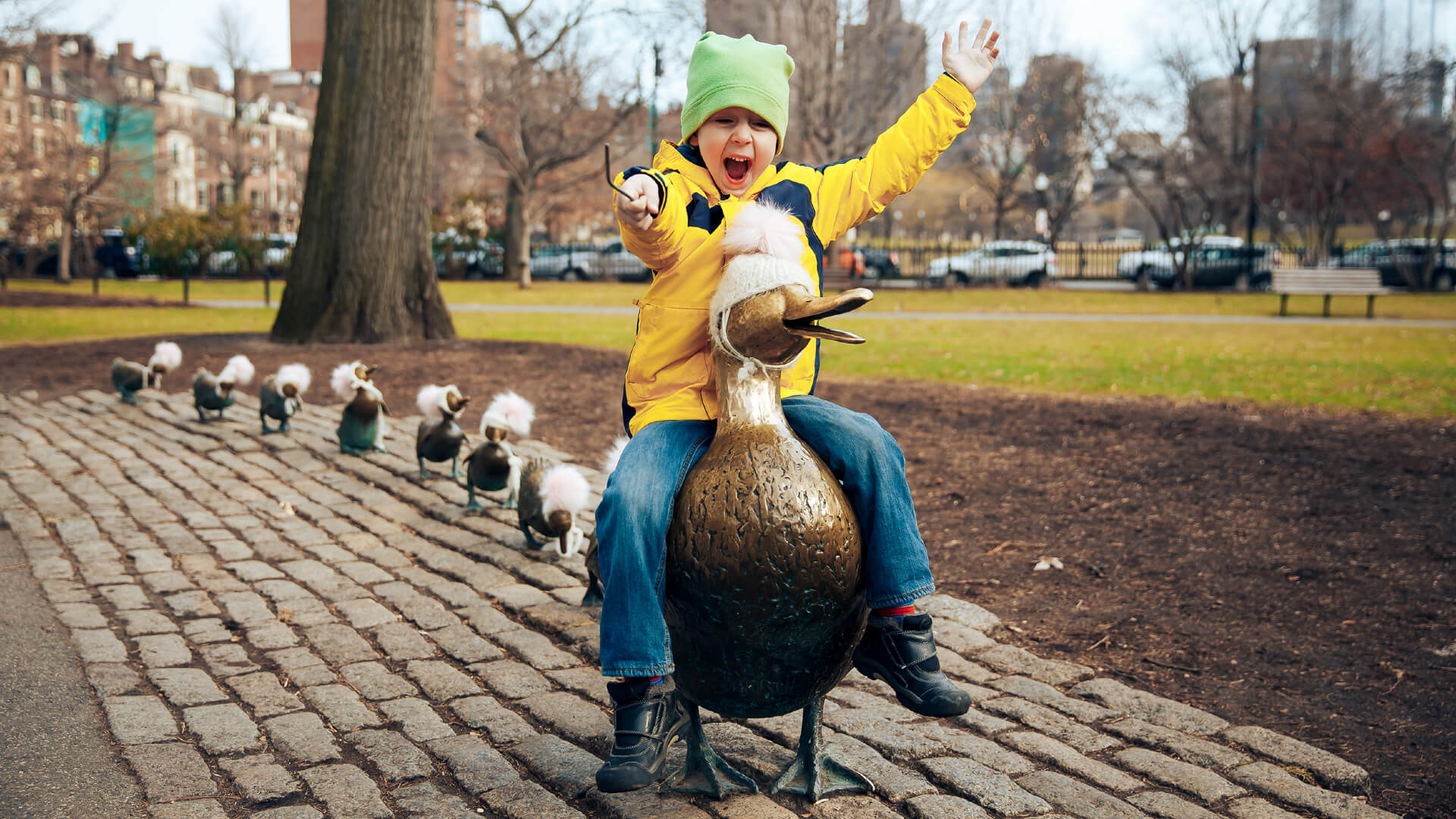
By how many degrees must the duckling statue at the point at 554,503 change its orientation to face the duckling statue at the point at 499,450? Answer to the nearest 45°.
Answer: approximately 135° to its left

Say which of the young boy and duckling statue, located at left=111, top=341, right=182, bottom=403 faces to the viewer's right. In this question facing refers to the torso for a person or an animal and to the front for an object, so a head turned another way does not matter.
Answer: the duckling statue

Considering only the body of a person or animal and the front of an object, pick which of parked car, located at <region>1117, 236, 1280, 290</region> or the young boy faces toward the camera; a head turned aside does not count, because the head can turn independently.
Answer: the young boy

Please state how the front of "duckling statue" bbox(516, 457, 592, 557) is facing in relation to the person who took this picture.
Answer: facing the viewer and to the right of the viewer

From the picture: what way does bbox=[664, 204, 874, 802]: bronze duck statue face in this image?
toward the camera

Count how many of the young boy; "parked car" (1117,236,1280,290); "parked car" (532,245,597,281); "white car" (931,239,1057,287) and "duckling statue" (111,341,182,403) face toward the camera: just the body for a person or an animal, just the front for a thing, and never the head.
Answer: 1

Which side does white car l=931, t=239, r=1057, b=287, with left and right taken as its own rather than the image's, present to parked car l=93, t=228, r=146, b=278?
front

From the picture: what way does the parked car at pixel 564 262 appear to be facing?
to the viewer's left

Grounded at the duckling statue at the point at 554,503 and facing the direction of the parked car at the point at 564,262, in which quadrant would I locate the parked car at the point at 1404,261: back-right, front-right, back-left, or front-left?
front-right

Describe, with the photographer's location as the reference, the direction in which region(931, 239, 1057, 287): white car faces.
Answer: facing to the left of the viewer

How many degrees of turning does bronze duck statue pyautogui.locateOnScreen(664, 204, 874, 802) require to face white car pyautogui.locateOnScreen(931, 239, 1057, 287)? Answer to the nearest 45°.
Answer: approximately 180°

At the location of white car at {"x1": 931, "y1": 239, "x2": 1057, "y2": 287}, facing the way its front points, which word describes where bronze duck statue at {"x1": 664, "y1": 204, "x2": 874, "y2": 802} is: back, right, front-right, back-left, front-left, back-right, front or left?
left

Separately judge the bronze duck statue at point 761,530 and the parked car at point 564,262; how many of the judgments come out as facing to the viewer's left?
1

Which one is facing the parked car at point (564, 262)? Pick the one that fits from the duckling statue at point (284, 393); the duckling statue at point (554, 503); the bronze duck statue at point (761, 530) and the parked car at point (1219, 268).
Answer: the parked car at point (1219, 268)

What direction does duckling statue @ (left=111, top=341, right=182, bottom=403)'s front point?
to the viewer's right

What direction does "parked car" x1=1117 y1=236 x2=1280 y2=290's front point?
to the viewer's left

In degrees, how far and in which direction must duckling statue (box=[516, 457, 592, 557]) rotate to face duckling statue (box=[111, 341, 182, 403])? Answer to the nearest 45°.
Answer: approximately 180°

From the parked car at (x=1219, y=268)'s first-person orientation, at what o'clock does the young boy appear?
The young boy is roughly at 9 o'clock from the parked car.

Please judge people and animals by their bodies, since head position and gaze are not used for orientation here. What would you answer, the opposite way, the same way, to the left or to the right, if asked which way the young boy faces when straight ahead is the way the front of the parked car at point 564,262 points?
to the left

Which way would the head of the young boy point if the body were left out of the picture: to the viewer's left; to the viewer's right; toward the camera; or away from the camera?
toward the camera
